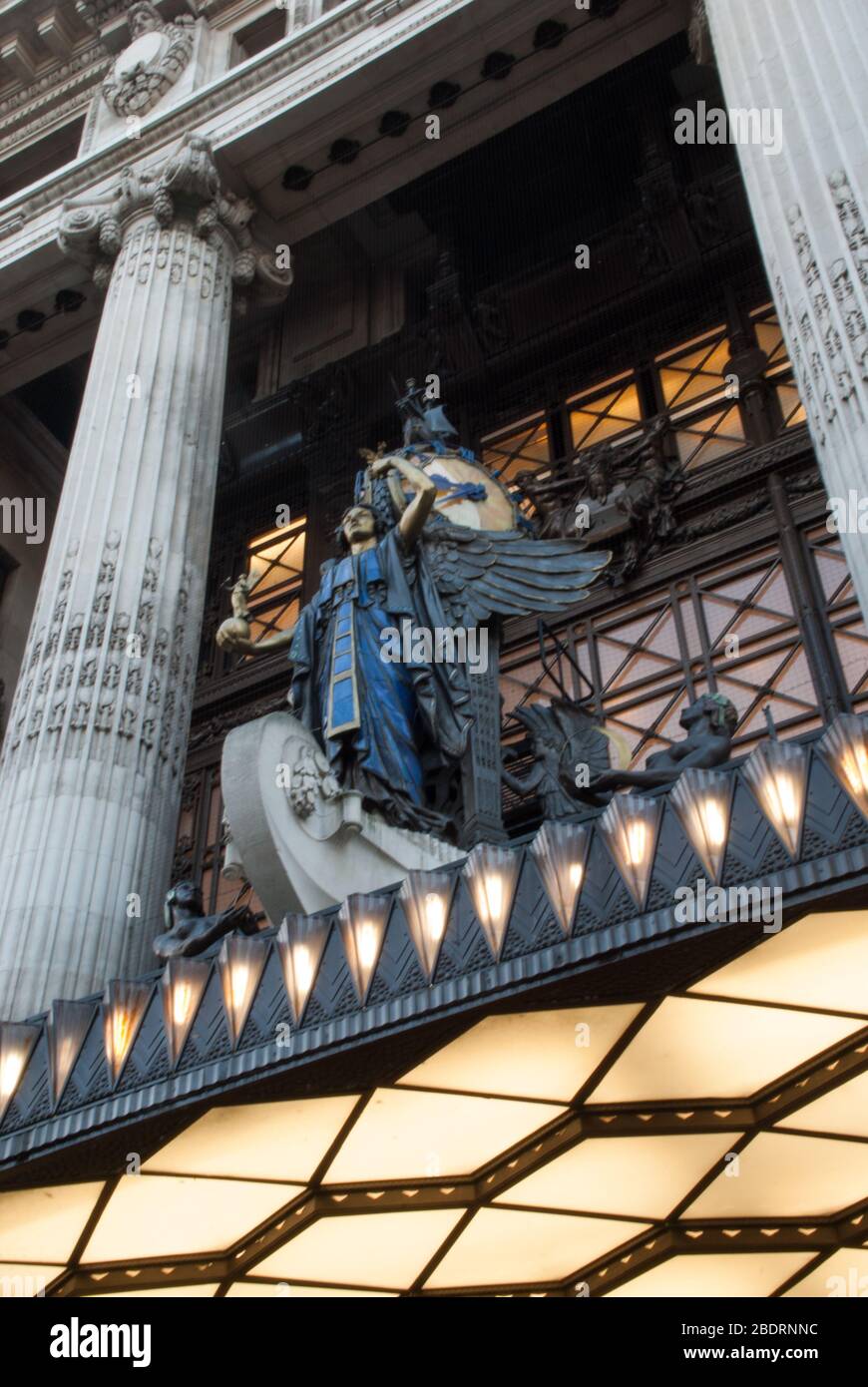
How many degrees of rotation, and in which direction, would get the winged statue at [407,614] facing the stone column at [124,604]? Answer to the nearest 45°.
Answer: approximately 45° to its right

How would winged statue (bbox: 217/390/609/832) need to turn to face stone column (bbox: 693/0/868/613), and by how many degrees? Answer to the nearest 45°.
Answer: approximately 90° to its left

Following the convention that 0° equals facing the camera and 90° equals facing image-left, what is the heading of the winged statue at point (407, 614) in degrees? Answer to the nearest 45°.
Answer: approximately 45°
